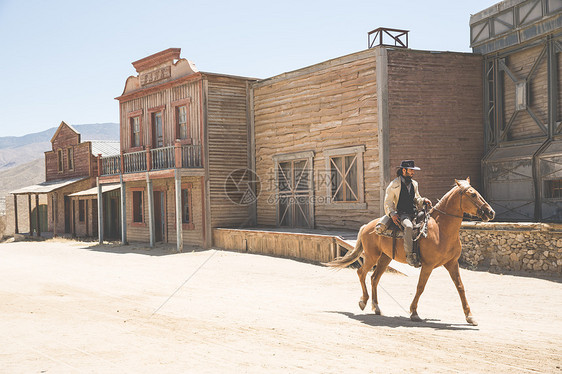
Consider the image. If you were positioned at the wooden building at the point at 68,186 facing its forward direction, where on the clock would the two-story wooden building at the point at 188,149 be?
The two-story wooden building is roughly at 10 o'clock from the wooden building.

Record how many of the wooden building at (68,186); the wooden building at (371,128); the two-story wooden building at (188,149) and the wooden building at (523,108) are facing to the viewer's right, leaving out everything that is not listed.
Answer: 0

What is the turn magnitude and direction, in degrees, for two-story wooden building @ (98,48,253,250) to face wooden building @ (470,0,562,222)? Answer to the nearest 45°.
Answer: approximately 90° to its left

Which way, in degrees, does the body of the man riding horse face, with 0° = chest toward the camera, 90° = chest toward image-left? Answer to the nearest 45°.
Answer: approximately 315°

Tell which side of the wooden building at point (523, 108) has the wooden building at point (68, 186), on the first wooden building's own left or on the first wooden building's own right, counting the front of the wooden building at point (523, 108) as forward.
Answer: on the first wooden building's own right

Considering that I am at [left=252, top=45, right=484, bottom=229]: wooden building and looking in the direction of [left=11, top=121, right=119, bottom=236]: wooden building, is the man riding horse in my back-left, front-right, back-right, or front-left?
back-left

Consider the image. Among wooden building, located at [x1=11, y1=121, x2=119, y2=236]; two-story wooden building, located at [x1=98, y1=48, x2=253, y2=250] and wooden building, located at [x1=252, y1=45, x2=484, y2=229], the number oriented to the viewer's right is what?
0

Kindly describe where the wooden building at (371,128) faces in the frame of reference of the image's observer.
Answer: facing the viewer and to the left of the viewer

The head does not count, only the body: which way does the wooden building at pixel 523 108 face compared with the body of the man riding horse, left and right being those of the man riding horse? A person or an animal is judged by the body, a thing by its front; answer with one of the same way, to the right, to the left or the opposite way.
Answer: to the right

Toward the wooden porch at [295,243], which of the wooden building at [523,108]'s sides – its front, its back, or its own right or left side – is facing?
right

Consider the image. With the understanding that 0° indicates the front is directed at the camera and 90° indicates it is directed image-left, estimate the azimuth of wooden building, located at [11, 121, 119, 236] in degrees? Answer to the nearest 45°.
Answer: approximately 45°
